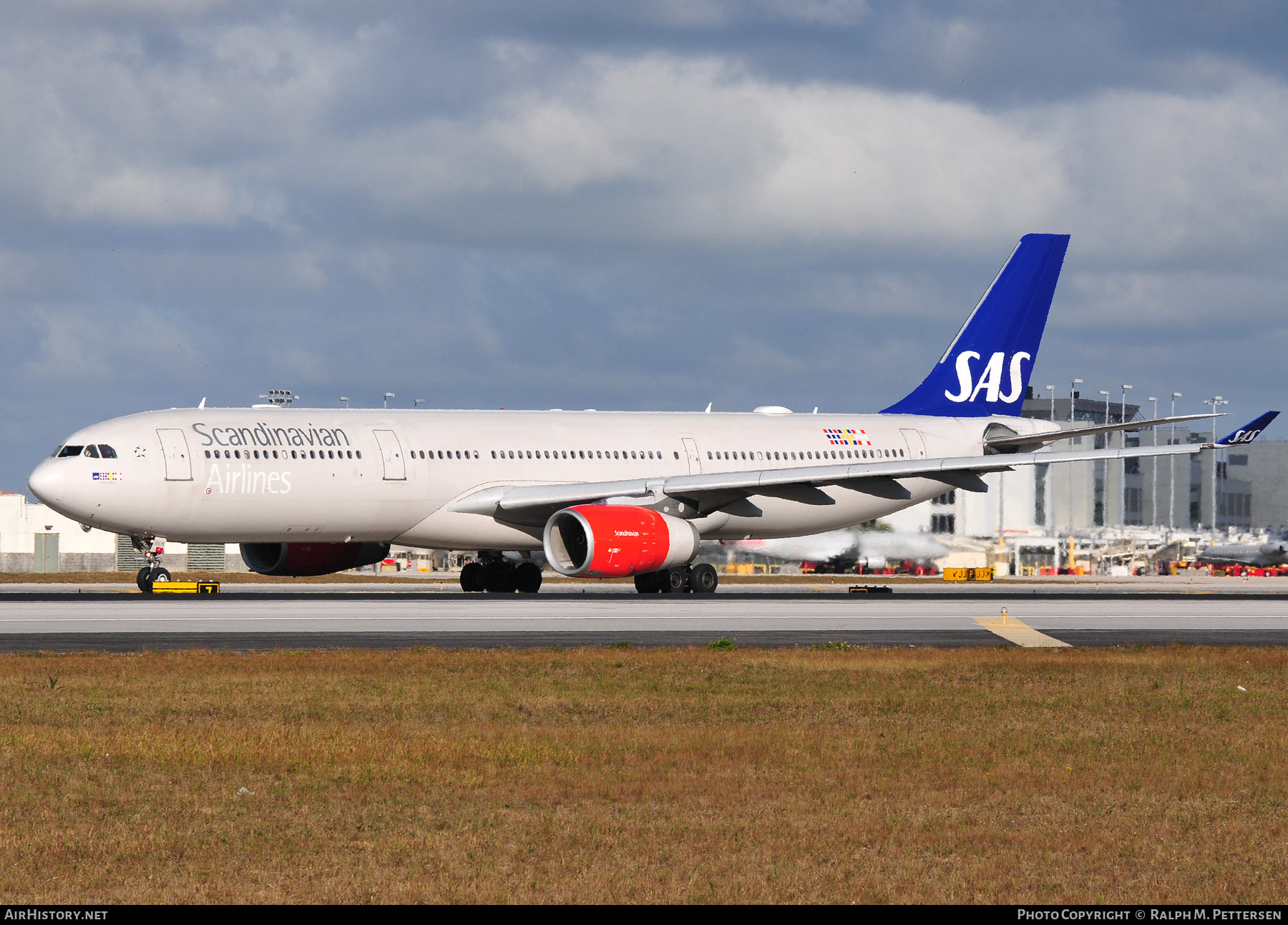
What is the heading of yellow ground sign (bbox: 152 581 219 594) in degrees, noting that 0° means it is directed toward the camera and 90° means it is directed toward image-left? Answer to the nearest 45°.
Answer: approximately 0°
